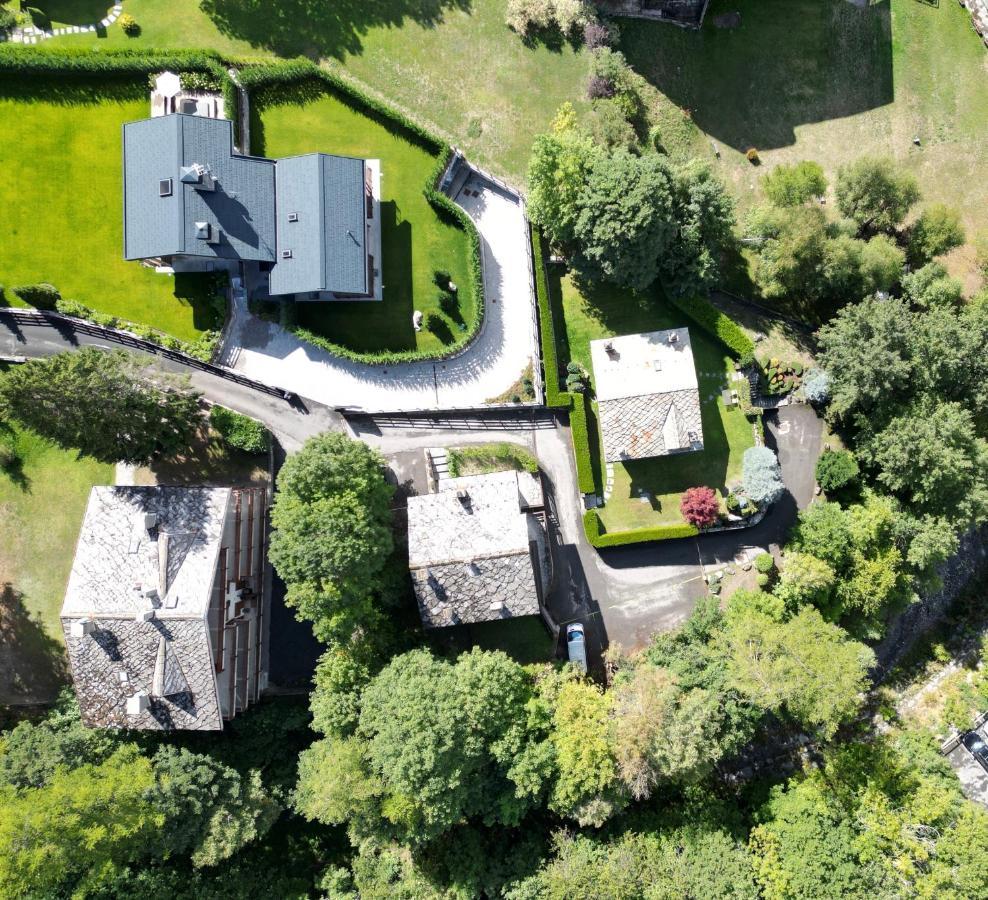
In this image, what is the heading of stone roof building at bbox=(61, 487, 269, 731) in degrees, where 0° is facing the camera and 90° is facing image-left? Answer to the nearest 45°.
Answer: approximately 270°

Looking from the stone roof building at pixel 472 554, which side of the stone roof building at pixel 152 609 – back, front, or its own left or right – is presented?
front

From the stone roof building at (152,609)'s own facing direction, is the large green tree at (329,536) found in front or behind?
in front
